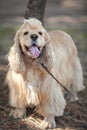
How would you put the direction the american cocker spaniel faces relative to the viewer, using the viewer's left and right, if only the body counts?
facing the viewer and to the left of the viewer
